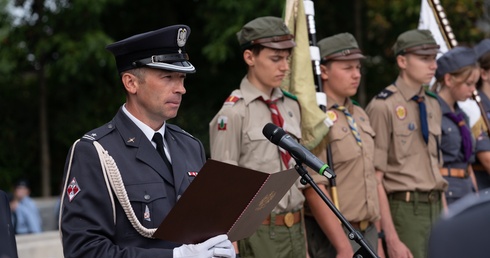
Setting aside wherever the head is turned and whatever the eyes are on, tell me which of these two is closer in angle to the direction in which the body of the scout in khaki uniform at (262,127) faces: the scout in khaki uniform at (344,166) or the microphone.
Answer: the microphone

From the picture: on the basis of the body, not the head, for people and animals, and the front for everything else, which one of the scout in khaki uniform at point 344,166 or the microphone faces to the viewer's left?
the microphone

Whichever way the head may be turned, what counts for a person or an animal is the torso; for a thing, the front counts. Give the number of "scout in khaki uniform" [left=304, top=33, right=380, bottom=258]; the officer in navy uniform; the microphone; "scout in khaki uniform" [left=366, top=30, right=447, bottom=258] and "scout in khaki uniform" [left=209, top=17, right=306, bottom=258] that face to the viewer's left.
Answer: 1

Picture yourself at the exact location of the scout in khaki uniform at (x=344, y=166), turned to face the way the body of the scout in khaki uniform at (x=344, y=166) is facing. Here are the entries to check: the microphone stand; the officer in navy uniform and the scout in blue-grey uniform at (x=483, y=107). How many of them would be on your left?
1

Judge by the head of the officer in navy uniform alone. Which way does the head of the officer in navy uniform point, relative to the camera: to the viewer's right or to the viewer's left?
to the viewer's right

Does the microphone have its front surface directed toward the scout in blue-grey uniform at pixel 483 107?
no

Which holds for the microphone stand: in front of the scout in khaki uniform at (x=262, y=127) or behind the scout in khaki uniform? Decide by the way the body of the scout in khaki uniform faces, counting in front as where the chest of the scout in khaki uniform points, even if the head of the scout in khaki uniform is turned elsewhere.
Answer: in front

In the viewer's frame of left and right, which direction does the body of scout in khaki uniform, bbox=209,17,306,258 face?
facing the viewer and to the right of the viewer

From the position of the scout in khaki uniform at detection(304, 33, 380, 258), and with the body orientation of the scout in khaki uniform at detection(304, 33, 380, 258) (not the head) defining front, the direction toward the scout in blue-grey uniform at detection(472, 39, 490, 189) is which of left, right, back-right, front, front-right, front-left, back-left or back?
left

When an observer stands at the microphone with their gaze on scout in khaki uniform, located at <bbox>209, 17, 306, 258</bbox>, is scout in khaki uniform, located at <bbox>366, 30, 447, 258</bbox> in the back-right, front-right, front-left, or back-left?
front-right

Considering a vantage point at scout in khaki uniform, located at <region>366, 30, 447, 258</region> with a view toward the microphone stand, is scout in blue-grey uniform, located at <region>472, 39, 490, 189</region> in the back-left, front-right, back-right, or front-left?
back-left

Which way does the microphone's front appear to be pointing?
to the viewer's left

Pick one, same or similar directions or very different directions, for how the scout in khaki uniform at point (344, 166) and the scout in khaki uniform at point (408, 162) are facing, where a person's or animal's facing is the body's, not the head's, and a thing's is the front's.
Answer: same or similar directions
